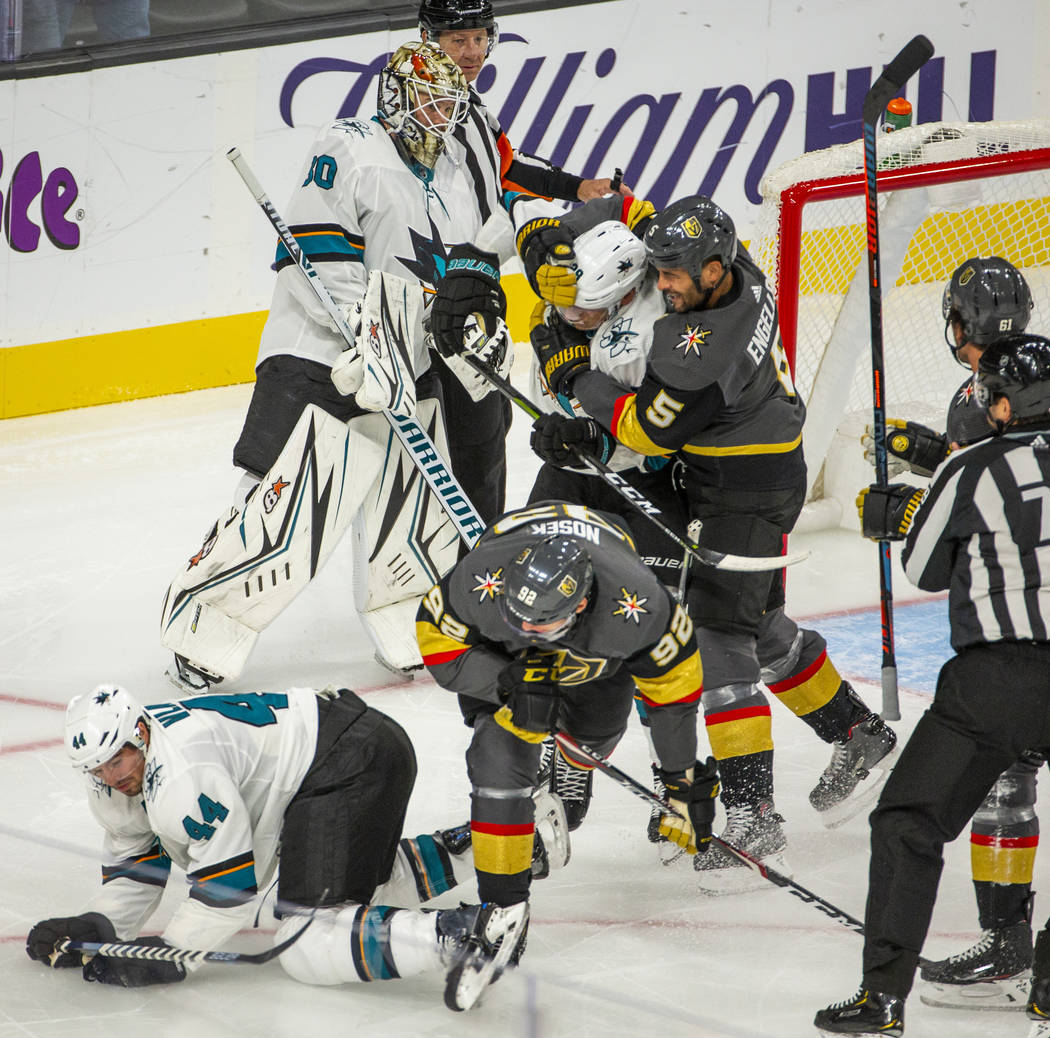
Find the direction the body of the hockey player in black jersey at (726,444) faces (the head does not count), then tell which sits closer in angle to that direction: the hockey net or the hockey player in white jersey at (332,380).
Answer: the hockey player in white jersey

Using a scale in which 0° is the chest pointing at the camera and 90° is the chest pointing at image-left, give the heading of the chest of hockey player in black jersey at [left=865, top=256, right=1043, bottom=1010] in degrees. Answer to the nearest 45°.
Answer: approximately 90°

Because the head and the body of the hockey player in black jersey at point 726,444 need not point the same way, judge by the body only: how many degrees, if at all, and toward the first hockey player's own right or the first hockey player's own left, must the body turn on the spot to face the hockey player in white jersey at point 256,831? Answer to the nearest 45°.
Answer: approximately 45° to the first hockey player's own left

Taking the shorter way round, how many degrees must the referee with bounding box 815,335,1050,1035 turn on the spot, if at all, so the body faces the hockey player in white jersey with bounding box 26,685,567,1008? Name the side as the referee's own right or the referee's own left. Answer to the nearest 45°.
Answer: approximately 45° to the referee's own left

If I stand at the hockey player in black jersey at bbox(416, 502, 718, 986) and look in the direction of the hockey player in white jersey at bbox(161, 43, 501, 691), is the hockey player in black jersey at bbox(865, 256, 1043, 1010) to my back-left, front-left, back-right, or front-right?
back-right

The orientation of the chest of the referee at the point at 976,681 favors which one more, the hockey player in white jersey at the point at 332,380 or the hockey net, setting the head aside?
the hockey player in white jersey

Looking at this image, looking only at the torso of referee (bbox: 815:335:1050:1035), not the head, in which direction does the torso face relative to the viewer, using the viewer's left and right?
facing away from the viewer and to the left of the viewer

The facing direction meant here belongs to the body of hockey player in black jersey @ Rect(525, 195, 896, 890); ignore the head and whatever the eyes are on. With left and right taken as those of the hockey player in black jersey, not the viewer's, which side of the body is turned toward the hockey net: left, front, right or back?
right

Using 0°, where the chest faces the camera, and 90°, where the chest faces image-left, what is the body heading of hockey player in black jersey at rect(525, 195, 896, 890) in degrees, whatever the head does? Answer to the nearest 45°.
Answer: approximately 90°

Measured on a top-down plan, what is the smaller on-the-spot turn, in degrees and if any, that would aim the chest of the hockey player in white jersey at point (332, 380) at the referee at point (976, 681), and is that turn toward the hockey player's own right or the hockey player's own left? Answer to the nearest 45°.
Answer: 0° — they already face them

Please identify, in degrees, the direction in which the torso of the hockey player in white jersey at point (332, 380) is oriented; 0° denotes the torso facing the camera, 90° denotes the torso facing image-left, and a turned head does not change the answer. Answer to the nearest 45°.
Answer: approximately 315°
